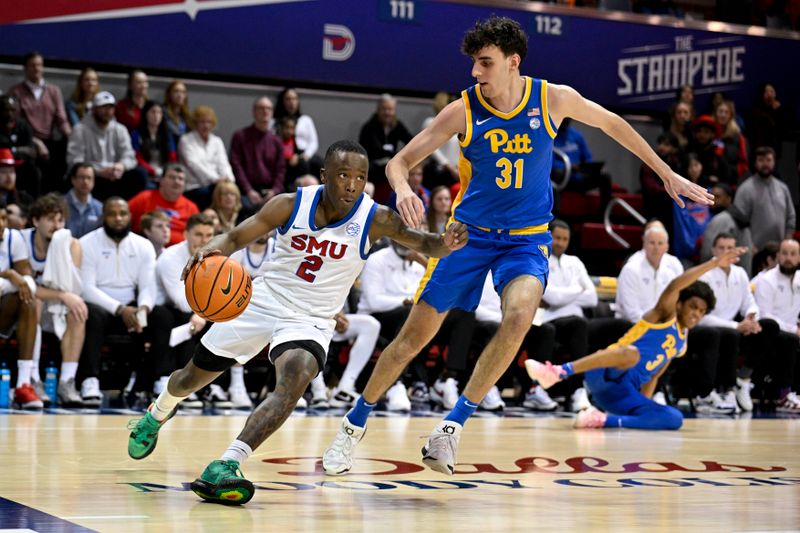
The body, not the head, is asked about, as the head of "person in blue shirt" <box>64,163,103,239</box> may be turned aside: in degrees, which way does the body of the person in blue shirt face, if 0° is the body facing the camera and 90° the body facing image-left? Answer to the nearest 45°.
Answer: approximately 0°

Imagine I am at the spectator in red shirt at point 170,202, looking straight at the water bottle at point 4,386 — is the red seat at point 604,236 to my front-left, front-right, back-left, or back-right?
back-left

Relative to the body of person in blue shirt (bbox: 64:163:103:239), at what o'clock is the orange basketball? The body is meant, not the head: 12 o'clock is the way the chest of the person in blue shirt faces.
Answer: The orange basketball is roughly at 12 o'clock from the person in blue shirt.

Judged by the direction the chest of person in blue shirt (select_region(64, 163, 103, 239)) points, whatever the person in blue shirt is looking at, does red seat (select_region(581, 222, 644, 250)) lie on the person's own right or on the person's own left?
on the person's own left

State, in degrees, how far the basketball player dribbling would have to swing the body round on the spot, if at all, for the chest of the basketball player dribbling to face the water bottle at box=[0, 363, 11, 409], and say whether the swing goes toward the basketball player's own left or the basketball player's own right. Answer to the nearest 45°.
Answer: approximately 135° to the basketball player's own right

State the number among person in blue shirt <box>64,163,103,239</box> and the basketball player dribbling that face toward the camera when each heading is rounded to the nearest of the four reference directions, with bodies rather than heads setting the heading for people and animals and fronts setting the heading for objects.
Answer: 2

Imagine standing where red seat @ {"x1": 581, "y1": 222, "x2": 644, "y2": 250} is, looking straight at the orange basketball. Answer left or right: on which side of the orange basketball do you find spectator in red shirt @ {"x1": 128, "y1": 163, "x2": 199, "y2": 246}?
right

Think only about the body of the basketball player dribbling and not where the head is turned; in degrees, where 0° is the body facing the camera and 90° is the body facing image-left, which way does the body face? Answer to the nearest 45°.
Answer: approximately 0°
